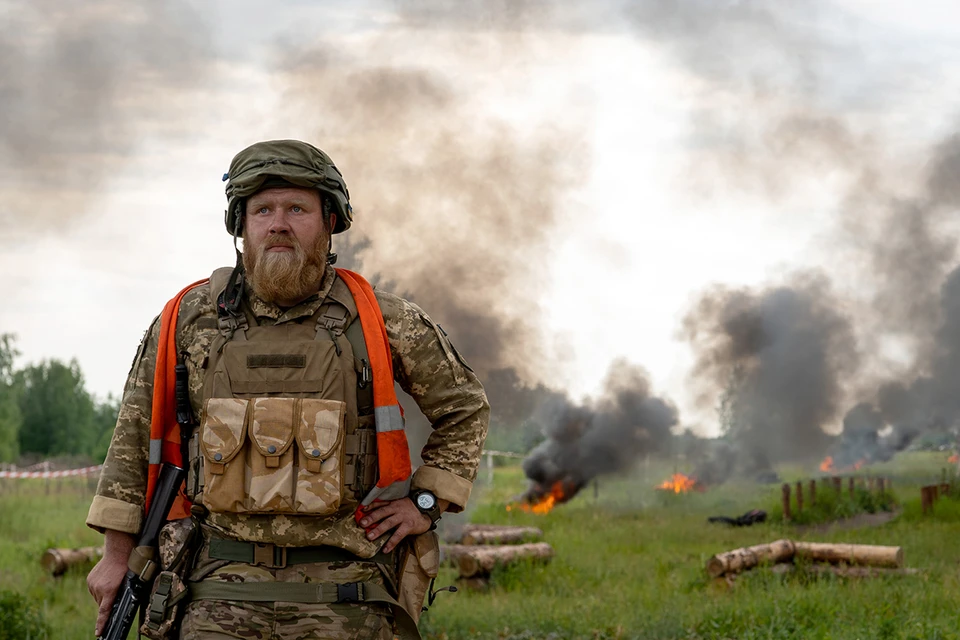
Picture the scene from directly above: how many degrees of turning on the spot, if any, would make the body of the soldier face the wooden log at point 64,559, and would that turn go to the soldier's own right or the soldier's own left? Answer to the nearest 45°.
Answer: approximately 180°

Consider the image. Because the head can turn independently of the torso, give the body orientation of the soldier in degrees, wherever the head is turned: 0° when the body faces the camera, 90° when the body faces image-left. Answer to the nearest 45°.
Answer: approximately 0°

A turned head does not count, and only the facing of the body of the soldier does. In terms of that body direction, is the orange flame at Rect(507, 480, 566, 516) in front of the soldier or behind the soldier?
behind

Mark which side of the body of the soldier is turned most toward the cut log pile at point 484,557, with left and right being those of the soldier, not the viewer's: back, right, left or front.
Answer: back

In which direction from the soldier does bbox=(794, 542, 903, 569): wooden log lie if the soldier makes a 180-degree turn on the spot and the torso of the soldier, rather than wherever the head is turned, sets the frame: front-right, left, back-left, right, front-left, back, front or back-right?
front-right

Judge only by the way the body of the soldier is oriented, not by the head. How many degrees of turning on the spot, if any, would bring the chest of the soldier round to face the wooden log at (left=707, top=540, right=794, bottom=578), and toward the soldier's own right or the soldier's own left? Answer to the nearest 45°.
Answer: approximately 135° to the soldier's own left

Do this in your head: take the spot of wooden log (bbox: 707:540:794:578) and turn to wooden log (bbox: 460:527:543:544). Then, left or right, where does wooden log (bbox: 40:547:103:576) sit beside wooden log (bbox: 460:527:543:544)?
left

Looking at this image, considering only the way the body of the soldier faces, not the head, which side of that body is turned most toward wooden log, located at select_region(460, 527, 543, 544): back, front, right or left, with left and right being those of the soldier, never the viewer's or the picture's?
back

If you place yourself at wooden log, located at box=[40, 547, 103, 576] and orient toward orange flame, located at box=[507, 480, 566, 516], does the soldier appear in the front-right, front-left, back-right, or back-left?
back-right
